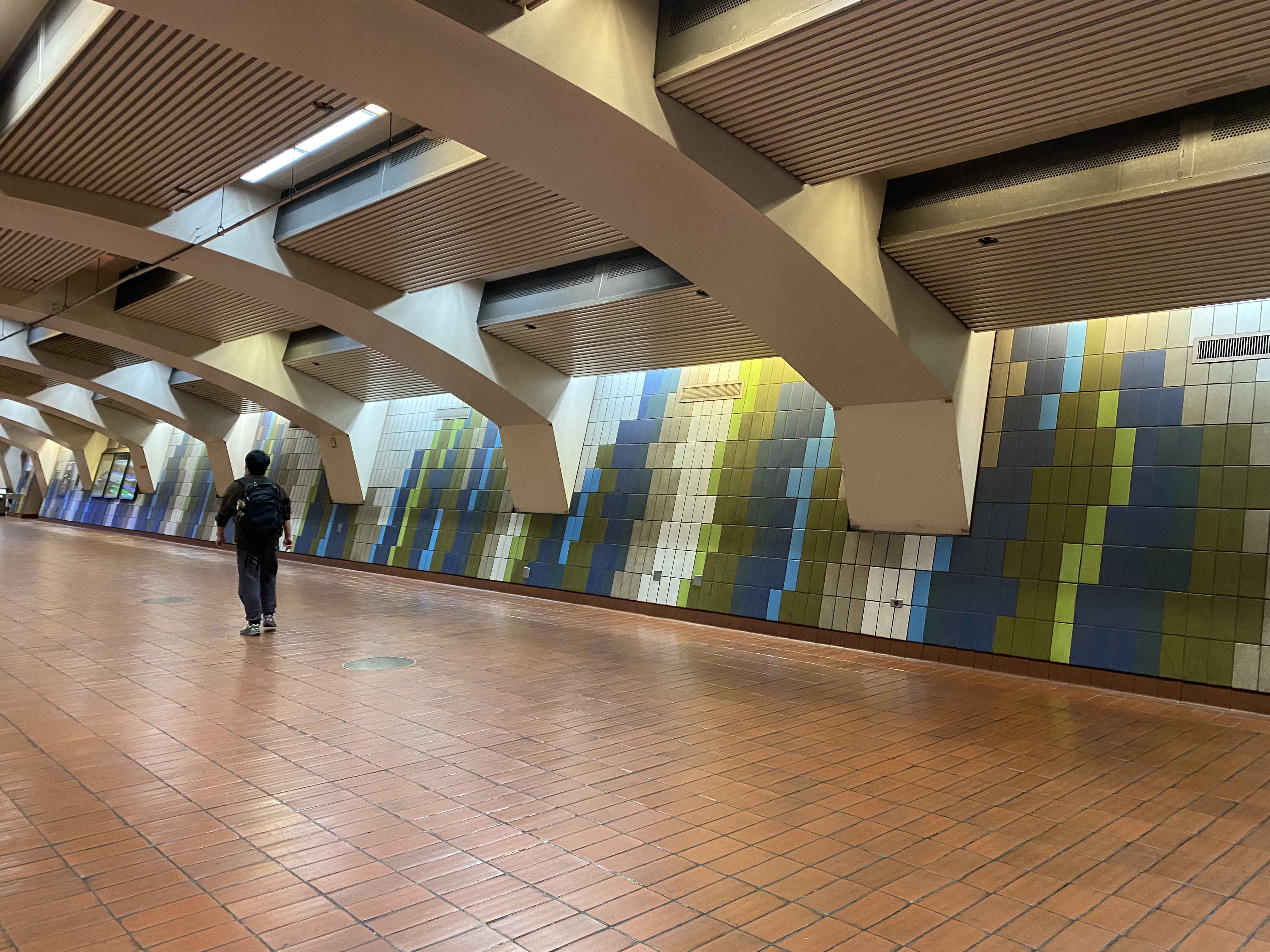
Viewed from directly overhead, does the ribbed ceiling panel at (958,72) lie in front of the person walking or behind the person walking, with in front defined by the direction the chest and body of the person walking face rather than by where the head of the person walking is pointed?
behind

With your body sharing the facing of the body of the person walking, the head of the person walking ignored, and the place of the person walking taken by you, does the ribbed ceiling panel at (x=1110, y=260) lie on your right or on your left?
on your right

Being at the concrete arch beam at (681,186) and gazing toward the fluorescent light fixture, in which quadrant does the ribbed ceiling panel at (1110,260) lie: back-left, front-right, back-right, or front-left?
back-right

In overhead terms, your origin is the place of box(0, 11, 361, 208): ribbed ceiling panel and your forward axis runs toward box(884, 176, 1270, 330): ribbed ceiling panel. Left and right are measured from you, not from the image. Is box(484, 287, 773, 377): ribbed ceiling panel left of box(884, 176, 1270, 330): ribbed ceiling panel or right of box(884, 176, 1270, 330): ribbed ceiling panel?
left

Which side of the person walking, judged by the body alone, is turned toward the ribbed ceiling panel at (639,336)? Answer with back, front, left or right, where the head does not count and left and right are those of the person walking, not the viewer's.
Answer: right

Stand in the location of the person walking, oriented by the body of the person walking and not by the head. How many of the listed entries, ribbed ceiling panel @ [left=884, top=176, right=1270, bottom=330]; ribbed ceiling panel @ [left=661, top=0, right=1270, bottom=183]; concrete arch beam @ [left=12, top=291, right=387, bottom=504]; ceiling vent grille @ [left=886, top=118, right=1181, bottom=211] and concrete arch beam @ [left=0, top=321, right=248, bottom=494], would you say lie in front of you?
2

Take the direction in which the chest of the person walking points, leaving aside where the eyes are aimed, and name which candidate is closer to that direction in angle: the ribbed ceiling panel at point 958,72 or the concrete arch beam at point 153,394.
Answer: the concrete arch beam

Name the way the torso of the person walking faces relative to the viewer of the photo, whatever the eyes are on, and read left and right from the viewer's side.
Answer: facing away from the viewer

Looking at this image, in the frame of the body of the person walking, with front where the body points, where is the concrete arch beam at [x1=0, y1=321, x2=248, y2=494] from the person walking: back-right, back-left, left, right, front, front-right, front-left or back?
front
